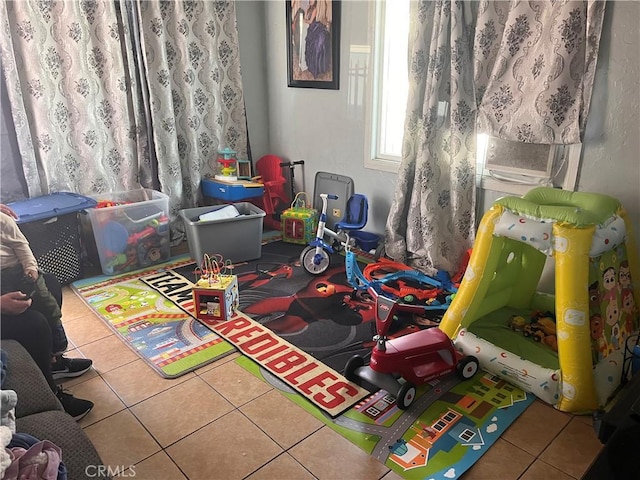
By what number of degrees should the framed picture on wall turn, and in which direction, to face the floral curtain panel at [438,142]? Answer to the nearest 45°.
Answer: approximately 90° to its left

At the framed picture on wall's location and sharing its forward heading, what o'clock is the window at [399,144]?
The window is roughly at 9 o'clock from the framed picture on wall.

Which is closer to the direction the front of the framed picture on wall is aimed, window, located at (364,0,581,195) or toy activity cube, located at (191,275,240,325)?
the toy activity cube

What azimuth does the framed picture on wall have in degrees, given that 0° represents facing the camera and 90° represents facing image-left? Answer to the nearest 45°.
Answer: approximately 45°

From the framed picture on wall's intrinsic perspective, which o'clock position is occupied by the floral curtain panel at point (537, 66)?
The floral curtain panel is roughly at 9 o'clock from the framed picture on wall.
